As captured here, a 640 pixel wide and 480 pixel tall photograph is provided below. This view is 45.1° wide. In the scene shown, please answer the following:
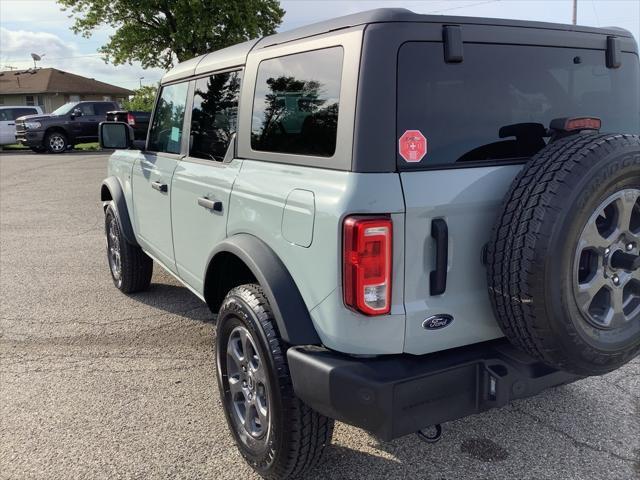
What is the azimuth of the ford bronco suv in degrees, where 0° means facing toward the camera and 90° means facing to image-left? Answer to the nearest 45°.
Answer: approximately 135°

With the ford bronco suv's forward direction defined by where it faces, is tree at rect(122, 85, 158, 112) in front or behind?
in front

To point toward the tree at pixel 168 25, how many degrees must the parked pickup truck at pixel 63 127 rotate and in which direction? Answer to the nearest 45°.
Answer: approximately 180°

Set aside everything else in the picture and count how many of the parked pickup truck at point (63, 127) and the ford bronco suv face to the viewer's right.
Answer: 0

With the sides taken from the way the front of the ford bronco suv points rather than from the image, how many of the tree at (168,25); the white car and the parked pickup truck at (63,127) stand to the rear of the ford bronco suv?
0

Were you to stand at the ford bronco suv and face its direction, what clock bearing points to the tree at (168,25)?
The tree is roughly at 1 o'clock from the ford bronco suv.

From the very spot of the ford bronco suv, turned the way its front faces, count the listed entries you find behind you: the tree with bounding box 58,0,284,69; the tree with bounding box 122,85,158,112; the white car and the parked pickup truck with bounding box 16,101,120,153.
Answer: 0

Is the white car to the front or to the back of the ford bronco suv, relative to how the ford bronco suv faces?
to the front

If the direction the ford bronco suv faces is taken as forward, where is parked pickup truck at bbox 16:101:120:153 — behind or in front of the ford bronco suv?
in front

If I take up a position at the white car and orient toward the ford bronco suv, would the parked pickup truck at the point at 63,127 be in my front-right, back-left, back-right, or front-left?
front-left

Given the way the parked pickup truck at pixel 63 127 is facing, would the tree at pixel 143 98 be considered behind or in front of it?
behind

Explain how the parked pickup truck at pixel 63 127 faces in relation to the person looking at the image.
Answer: facing the viewer and to the left of the viewer

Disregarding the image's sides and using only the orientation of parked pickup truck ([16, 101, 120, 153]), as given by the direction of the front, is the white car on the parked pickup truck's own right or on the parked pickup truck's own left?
on the parked pickup truck's own right

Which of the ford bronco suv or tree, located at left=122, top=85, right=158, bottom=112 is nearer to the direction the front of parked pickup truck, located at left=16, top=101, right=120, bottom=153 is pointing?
the ford bronco suv

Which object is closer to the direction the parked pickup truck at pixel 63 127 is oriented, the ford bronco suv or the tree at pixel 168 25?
the ford bronco suv
